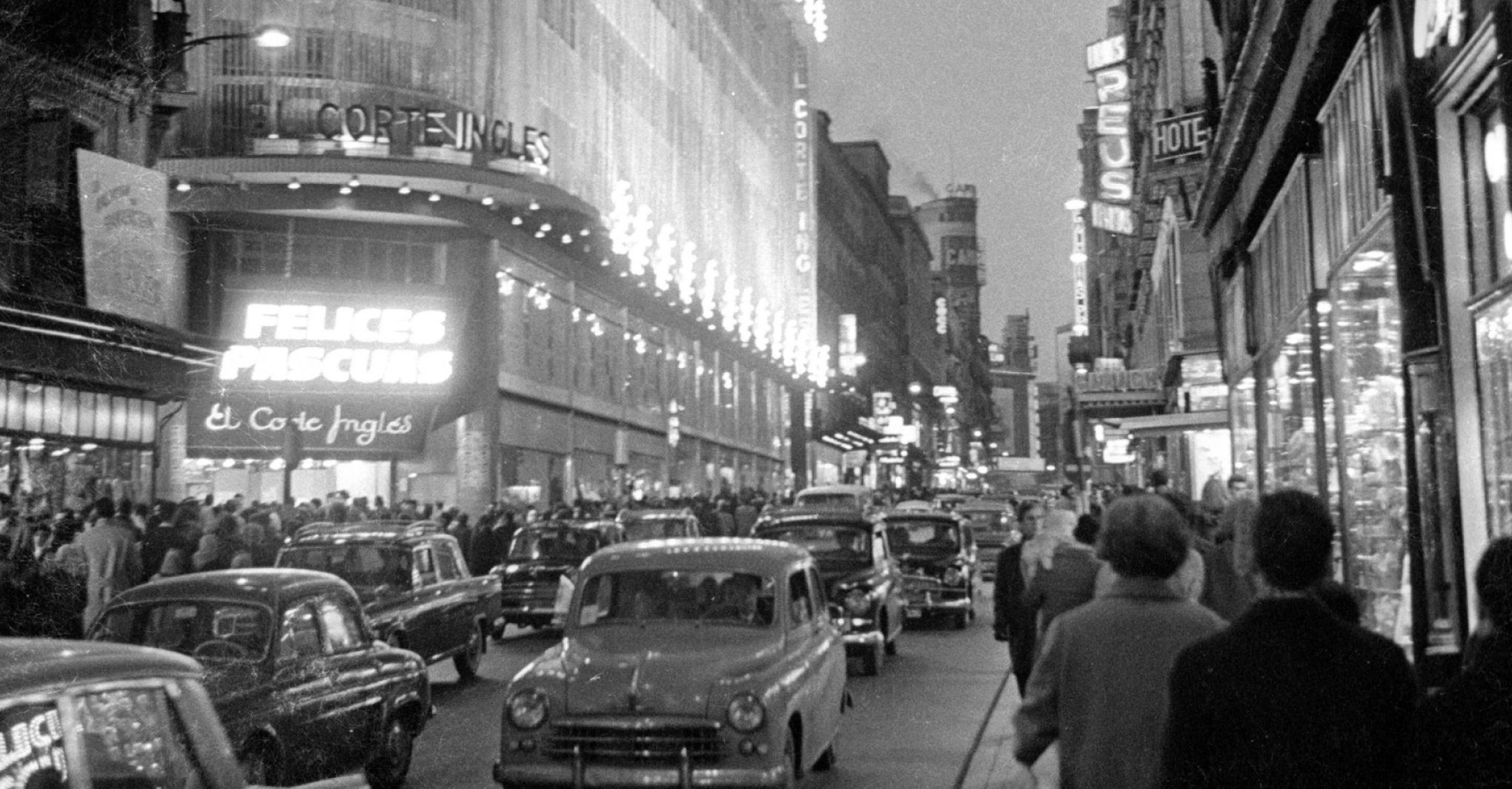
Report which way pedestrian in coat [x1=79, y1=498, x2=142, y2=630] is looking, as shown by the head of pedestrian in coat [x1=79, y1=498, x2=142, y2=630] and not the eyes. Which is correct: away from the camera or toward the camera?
away from the camera

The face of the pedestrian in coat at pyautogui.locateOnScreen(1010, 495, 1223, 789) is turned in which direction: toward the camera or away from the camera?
away from the camera

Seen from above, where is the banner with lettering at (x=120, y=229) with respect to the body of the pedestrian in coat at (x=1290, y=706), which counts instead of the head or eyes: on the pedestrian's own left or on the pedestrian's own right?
on the pedestrian's own left

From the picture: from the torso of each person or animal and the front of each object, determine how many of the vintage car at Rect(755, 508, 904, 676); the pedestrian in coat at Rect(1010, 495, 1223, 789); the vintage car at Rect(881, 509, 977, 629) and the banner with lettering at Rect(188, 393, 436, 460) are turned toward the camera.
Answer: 3

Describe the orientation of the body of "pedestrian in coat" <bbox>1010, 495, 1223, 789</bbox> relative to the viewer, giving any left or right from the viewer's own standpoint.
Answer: facing away from the viewer

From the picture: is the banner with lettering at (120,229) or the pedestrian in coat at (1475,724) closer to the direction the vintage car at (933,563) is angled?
the pedestrian in coat

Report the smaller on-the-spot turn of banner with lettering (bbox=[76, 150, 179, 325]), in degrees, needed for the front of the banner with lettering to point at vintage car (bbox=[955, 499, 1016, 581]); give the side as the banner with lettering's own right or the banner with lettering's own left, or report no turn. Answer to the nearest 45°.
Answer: approximately 45° to the banner with lettering's own left

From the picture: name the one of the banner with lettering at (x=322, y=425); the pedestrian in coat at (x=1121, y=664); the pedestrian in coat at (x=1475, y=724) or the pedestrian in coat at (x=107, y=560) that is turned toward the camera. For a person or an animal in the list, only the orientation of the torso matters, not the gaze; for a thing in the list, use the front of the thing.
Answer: the banner with lettering

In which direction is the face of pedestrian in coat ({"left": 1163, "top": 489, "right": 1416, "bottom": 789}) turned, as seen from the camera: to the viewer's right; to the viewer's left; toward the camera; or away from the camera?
away from the camera

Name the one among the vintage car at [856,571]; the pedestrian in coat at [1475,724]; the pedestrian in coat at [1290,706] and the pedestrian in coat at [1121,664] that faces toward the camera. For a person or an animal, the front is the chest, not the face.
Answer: the vintage car

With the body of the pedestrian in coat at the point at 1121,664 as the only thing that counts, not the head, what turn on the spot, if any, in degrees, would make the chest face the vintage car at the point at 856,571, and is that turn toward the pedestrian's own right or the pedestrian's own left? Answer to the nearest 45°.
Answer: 0° — they already face it

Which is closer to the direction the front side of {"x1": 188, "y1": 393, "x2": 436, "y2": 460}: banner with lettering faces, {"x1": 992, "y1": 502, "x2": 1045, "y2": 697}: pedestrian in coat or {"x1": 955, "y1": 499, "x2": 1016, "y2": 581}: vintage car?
the pedestrian in coat

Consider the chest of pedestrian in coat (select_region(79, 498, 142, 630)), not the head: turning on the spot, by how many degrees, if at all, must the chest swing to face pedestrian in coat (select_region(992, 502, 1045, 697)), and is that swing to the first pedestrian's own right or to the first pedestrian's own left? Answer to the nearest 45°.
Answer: approximately 135° to the first pedestrian's own right

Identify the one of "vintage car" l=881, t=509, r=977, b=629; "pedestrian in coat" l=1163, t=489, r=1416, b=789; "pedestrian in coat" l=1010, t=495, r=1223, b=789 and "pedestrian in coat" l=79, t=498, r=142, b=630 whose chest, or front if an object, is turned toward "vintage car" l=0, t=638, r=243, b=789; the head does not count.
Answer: "vintage car" l=881, t=509, r=977, b=629
